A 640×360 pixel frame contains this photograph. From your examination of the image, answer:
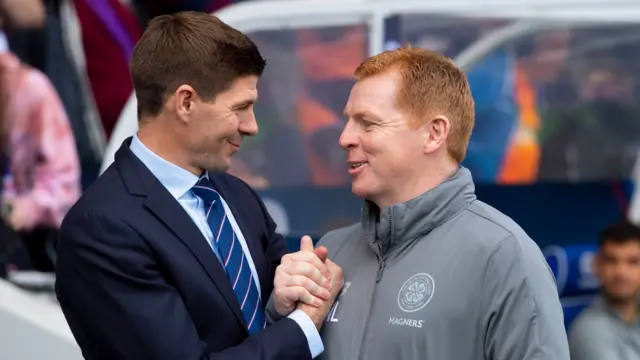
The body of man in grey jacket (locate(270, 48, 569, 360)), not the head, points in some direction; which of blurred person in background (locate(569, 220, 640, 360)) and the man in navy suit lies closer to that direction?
the man in navy suit

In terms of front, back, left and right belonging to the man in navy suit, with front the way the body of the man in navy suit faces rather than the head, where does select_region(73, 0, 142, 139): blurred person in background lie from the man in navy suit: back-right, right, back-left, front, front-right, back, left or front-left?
back-left

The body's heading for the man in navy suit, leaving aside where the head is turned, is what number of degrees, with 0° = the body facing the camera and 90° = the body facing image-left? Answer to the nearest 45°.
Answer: approximately 315°

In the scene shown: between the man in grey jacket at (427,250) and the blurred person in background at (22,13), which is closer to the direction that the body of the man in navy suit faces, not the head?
the man in grey jacket

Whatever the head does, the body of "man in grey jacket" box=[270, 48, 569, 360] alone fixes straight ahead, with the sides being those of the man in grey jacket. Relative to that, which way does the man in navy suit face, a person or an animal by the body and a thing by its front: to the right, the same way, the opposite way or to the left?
to the left

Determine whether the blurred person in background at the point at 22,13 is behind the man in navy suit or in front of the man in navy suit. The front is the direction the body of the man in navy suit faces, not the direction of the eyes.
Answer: behind

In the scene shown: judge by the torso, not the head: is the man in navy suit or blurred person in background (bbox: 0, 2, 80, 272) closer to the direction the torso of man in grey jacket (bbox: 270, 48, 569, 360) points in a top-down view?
the man in navy suit

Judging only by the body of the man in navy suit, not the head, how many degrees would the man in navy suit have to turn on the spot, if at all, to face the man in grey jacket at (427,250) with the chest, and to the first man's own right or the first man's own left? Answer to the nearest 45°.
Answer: approximately 45° to the first man's own left

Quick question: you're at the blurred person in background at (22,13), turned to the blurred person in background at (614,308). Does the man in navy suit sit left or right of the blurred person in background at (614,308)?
right
